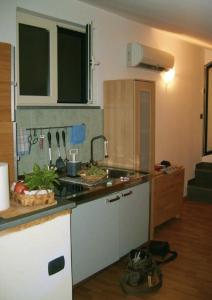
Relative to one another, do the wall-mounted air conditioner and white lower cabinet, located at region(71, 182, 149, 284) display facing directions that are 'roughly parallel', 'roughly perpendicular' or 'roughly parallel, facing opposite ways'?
roughly parallel

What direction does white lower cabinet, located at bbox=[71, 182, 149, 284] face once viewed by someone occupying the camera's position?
facing the viewer and to the right of the viewer

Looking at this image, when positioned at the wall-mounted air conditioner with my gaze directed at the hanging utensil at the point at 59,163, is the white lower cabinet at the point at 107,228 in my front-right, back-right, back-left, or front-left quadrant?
front-left

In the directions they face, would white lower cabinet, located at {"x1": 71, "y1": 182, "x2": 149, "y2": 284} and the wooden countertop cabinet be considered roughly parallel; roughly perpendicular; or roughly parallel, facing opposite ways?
roughly parallel

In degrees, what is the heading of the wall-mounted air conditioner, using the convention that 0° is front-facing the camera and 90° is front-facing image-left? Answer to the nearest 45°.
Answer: approximately 315°

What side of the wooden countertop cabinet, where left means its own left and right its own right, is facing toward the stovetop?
right

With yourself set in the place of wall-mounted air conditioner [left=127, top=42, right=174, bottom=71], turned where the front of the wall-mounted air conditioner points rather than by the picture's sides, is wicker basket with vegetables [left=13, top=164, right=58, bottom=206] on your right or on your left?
on your right

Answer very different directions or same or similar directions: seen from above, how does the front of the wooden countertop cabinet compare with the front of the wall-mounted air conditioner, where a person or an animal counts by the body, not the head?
same or similar directions

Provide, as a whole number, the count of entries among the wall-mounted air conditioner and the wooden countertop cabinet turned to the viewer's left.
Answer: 0

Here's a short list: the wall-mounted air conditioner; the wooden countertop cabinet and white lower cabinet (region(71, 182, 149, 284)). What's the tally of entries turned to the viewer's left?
0
